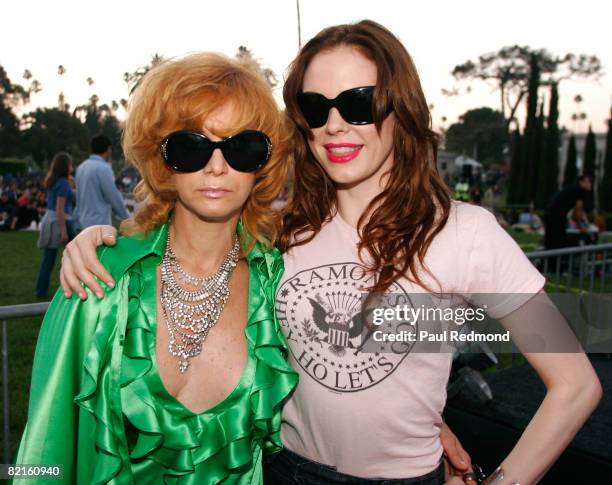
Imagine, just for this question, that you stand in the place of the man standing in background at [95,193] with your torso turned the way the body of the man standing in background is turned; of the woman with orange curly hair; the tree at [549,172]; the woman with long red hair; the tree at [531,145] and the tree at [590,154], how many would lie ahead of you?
3

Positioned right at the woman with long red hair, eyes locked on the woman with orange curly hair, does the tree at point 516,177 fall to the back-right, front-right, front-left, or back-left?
back-right

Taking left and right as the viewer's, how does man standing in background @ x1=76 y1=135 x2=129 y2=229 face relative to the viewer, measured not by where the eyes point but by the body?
facing away from the viewer and to the right of the viewer

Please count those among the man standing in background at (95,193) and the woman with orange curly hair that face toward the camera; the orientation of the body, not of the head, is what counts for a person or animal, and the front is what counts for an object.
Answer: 1

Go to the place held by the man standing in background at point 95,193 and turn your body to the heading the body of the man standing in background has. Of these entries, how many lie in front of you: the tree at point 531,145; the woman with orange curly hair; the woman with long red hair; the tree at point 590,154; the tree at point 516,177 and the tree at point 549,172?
4

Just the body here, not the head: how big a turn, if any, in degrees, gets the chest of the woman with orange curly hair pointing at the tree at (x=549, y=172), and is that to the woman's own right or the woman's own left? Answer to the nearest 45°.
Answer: approximately 135° to the woman's own left

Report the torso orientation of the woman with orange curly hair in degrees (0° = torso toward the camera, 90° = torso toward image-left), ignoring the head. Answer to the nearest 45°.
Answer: approximately 0°

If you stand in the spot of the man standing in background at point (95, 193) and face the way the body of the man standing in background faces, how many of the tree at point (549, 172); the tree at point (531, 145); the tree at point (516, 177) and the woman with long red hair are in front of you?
3

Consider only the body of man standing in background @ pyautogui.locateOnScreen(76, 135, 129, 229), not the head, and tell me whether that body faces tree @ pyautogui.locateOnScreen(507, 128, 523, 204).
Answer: yes

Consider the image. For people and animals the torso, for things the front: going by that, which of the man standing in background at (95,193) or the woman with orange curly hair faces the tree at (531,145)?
the man standing in background
